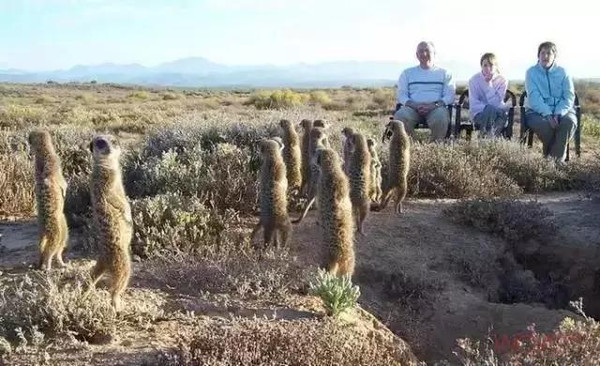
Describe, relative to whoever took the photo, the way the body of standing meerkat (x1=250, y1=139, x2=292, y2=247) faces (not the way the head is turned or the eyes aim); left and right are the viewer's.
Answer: facing away from the viewer and to the right of the viewer

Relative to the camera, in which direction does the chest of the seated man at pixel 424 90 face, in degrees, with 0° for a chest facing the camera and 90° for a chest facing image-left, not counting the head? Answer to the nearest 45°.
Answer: approximately 0°

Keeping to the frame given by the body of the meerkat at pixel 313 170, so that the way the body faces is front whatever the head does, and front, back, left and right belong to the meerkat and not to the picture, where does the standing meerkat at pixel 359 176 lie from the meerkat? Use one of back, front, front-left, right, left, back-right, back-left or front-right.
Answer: front-right

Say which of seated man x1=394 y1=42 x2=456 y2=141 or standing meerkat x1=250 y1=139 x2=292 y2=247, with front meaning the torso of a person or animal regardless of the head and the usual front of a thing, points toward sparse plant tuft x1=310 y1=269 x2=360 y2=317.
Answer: the seated man

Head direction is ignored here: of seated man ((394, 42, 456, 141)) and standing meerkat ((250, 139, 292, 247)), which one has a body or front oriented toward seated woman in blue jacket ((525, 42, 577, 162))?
the standing meerkat

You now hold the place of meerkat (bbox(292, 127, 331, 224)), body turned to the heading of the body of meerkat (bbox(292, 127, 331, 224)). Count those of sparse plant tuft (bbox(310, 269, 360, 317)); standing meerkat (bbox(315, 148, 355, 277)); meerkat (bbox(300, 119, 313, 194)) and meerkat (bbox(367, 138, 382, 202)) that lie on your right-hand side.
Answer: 2

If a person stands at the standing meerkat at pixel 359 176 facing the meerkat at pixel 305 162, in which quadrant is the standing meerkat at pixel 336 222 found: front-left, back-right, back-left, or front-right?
back-left

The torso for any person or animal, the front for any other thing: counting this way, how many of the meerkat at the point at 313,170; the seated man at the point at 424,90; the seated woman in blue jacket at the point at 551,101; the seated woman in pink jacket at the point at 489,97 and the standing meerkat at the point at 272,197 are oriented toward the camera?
3

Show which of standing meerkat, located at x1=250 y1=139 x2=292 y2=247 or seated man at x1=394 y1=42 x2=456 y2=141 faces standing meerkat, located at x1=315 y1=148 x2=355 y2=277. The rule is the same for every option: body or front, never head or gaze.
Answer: the seated man

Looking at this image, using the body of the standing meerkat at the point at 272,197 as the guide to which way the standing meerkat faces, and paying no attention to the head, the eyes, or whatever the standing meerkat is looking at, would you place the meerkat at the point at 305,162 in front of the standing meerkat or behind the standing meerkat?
in front

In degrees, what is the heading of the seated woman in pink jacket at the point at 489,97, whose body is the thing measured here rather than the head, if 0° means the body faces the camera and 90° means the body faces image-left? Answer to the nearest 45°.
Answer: approximately 0°

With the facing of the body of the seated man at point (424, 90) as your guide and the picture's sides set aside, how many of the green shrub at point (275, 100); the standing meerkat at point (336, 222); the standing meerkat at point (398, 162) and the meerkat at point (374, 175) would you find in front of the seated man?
3

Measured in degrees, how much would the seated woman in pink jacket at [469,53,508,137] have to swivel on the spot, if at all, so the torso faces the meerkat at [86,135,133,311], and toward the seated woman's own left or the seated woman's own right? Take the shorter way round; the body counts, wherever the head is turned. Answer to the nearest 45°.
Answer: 0° — they already face it
